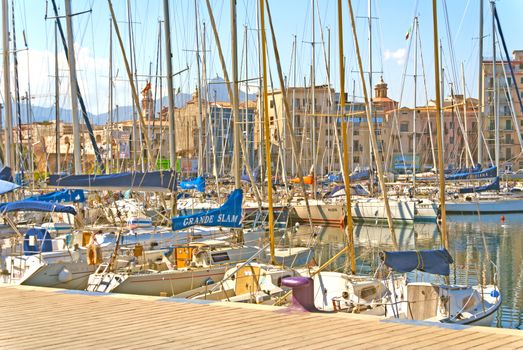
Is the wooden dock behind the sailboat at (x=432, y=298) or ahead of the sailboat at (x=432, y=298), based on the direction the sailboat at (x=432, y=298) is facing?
behind

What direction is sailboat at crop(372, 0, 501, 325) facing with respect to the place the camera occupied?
facing away from the viewer and to the right of the viewer
